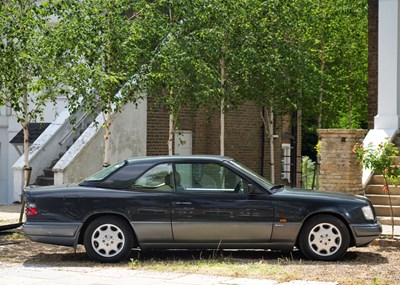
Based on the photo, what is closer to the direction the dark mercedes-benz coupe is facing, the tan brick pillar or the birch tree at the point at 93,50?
the tan brick pillar

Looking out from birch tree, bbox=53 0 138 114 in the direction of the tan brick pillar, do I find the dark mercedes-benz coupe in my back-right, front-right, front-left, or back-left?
front-right

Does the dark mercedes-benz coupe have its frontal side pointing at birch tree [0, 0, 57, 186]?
no

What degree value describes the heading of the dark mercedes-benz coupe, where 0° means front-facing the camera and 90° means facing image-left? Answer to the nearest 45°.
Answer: approximately 270°

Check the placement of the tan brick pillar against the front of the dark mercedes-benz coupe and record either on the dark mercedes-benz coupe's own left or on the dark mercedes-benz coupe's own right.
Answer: on the dark mercedes-benz coupe's own left

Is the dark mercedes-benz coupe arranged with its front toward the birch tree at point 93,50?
no

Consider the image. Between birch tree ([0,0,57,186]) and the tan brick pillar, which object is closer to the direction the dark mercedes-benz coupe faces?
the tan brick pillar

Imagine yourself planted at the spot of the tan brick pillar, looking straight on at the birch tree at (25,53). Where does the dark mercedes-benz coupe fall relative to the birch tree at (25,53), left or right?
left

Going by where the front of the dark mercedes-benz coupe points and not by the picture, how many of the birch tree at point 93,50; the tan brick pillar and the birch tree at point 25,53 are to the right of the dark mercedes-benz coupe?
0
